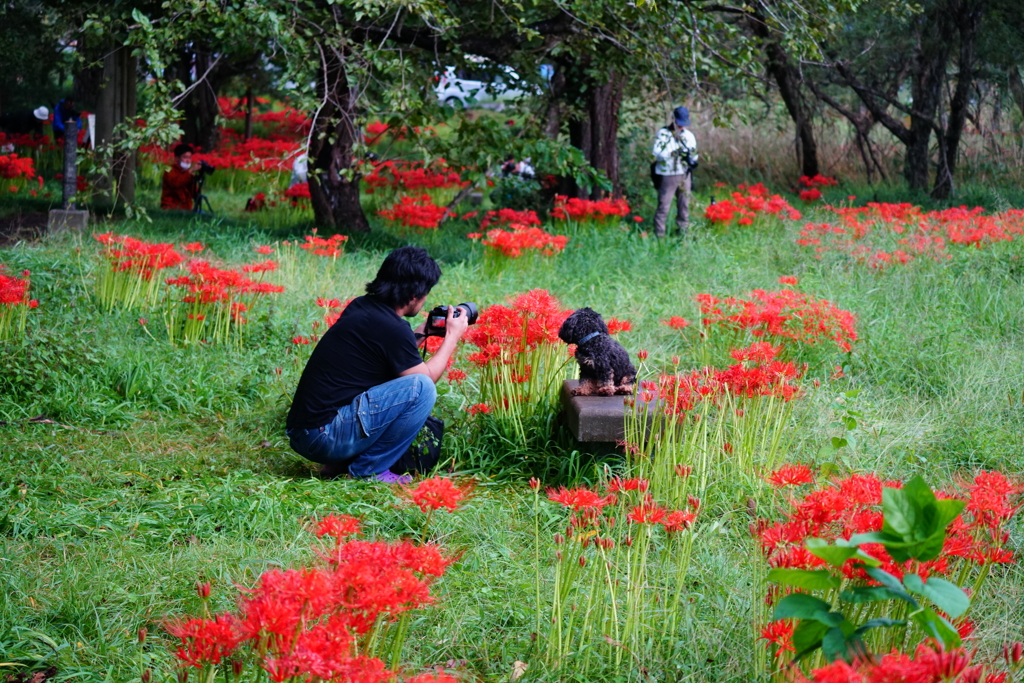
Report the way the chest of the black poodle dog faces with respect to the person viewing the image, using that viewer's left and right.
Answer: facing to the left of the viewer

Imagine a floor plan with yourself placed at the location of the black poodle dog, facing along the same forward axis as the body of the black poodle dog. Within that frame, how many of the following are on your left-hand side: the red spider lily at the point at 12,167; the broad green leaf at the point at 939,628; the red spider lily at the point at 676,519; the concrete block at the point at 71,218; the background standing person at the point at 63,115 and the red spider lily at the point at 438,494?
3

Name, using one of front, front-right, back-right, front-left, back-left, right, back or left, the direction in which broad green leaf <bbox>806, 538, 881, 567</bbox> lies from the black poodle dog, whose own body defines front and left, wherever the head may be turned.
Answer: left

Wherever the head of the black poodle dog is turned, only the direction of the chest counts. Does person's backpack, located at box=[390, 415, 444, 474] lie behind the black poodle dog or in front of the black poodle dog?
in front

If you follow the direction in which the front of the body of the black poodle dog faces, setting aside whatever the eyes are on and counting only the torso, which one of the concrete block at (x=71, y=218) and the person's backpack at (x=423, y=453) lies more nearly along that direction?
the person's backpack
